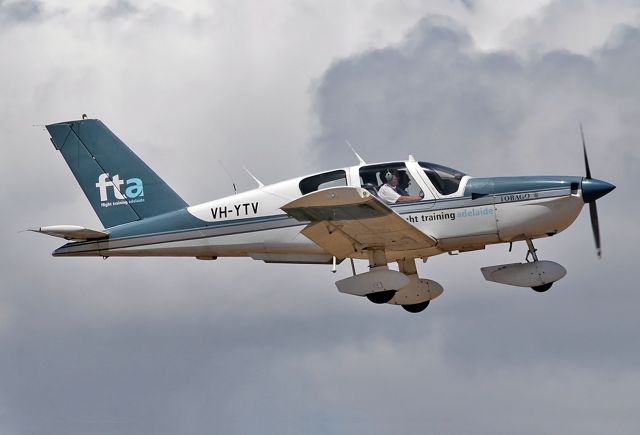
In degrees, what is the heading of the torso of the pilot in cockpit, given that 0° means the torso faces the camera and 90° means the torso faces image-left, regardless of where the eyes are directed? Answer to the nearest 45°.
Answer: approximately 270°

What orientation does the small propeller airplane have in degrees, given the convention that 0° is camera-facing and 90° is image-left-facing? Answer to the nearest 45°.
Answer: approximately 270°
